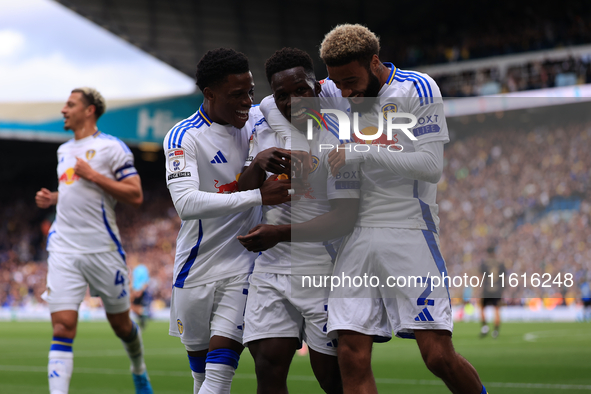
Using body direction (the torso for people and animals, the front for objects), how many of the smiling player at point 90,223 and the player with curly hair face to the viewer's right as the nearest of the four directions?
0

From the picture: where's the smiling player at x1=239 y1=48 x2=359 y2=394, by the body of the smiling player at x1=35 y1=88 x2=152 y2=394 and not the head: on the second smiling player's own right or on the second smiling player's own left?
on the second smiling player's own left

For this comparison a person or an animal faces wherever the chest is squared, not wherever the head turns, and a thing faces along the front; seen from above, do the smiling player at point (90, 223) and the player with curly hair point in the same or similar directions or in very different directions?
same or similar directions

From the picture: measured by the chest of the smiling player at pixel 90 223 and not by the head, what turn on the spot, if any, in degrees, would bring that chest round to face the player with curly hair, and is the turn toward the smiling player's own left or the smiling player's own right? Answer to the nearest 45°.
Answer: approximately 90° to the smiling player's own left

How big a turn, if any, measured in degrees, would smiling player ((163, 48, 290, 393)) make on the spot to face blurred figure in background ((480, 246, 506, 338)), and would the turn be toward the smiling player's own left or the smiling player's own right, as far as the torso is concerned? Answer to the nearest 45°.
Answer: approximately 90° to the smiling player's own left

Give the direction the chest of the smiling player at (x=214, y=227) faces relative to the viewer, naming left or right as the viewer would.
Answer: facing the viewer and to the right of the viewer

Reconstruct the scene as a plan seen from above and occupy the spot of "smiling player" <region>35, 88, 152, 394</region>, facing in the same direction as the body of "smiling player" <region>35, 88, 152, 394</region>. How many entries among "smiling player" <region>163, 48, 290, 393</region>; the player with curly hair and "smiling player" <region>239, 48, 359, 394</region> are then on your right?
0

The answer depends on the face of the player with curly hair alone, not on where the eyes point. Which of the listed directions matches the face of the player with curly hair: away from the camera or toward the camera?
toward the camera

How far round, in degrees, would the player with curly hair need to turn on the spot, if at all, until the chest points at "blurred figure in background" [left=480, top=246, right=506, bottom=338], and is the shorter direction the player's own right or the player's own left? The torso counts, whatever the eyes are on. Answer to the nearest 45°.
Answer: approximately 135° to the player's own right

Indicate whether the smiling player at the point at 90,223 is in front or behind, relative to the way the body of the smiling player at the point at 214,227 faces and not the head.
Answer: behind

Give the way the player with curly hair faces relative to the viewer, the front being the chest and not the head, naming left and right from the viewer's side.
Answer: facing the viewer and to the left of the viewer

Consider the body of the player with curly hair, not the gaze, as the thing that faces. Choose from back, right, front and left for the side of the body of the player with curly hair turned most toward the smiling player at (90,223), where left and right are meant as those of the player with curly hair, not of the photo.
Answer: right

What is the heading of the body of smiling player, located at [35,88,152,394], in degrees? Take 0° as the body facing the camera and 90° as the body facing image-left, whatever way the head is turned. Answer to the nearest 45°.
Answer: approximately 45°
